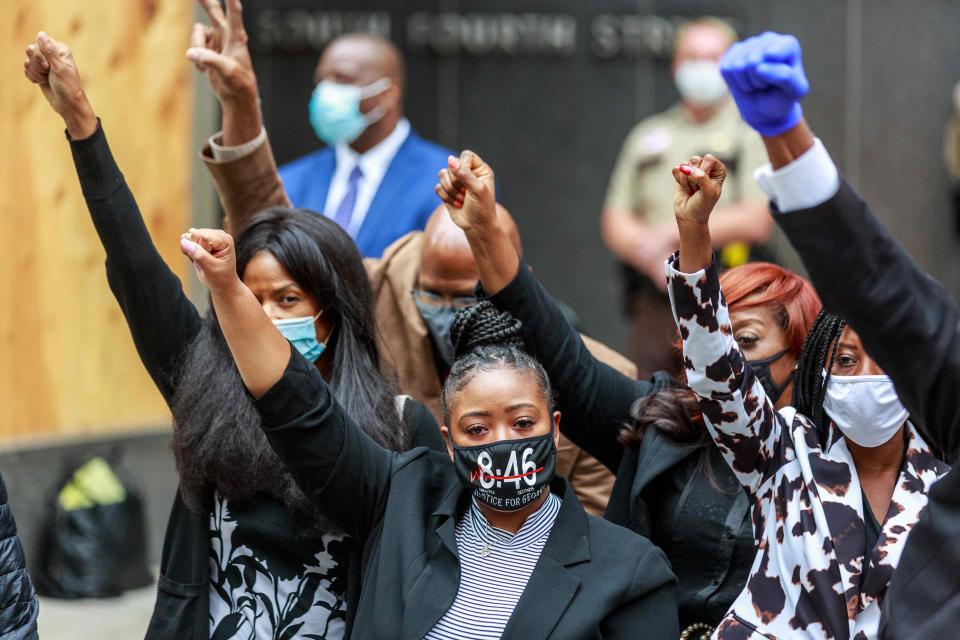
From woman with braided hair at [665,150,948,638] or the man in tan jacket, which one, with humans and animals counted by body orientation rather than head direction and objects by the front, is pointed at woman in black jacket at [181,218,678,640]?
the man in tan jacket

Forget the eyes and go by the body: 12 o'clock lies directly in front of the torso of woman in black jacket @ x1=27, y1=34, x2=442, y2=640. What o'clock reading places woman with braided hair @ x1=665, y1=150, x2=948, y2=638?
The woman with braided hair is roughly at 10 o'clock from the woman in black jacket.

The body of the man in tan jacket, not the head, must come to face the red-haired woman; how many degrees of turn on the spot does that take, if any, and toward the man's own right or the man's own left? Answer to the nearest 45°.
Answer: approximately 45° to the man's own left

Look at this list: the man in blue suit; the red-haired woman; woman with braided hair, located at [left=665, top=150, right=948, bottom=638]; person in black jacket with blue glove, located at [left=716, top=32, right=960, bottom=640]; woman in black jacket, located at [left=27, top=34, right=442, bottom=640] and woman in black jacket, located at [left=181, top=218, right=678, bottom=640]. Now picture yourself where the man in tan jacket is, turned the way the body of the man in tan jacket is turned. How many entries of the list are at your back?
1

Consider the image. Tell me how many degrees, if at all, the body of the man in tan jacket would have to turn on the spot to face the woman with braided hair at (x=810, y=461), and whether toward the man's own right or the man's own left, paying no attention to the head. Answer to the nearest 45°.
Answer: approximately 45° to the man's own left

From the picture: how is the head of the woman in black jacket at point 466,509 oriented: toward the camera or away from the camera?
toward the camera

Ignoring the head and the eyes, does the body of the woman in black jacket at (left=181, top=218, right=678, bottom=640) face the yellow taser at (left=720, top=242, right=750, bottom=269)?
no

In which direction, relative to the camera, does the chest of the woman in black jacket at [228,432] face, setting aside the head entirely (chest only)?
toward the camera

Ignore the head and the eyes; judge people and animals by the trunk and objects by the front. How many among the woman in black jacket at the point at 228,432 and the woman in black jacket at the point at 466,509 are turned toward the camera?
2

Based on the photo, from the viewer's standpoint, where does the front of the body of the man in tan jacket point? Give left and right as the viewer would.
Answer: facing the viewer

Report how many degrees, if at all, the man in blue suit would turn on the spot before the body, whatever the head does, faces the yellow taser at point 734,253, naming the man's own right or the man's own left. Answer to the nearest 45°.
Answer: approximately 135° to the man's own left

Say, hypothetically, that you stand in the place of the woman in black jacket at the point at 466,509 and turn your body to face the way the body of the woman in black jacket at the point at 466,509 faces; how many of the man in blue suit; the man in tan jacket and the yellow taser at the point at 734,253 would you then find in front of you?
0

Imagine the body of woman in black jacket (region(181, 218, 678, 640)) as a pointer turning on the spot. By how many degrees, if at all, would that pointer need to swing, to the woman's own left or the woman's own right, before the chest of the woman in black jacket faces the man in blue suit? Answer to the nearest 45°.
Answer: approximately 180°

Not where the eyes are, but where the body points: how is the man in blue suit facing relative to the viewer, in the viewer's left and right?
facing the viewer and to the left of the viewer

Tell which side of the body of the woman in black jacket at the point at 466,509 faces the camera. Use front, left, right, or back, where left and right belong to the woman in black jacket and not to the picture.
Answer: front
